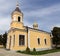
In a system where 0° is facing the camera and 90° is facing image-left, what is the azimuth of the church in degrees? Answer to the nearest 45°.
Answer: approximately 45°

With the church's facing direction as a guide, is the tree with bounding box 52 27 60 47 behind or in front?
behind
